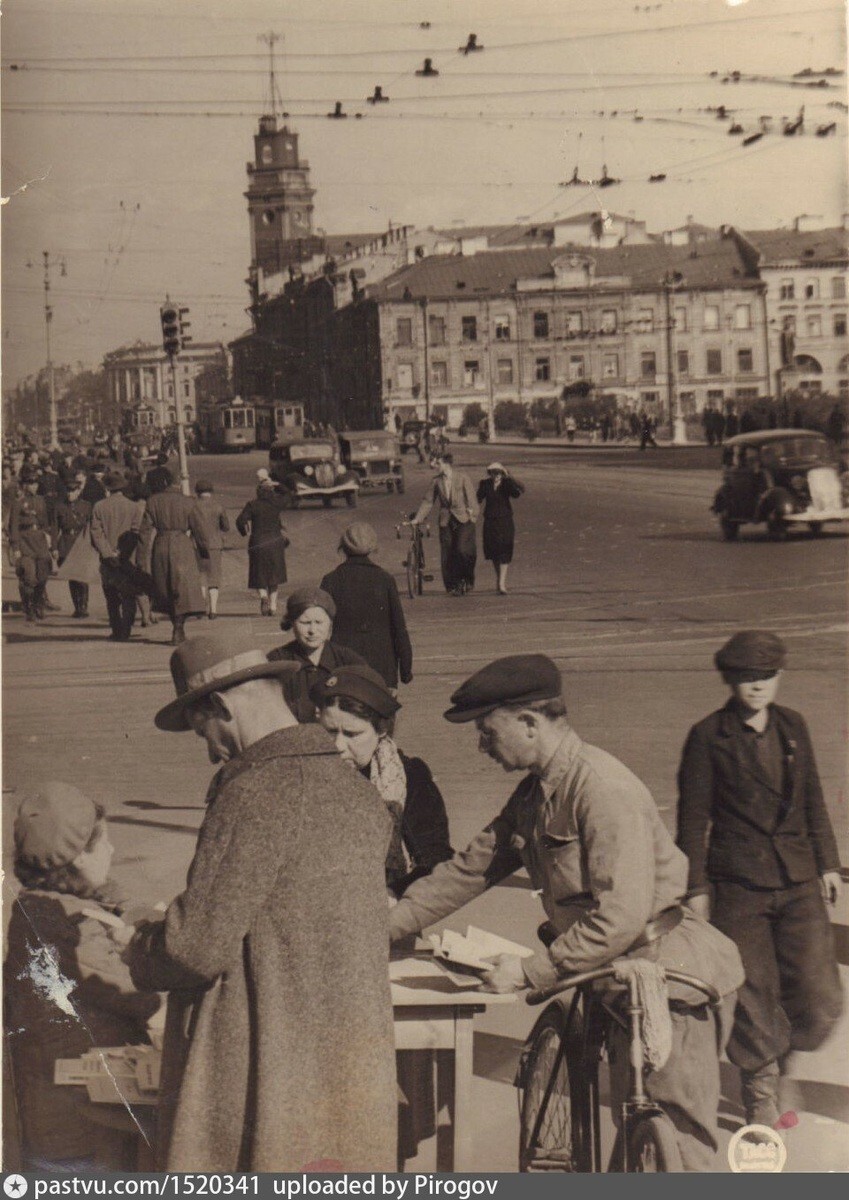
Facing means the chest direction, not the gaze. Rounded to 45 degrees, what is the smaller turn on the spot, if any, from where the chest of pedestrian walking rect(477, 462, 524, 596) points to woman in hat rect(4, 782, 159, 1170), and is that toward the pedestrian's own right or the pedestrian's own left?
0° — they already face them

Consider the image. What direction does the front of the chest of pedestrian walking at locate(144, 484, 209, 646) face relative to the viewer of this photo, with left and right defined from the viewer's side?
facing away from the viewer

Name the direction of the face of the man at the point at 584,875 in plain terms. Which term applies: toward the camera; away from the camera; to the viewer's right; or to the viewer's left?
to the viewer's left

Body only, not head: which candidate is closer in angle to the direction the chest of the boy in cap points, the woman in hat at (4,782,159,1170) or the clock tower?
the woman in hat

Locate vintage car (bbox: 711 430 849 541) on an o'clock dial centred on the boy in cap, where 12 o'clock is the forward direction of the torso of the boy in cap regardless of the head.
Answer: The vintage car is roughly at 6 o'clock from the boy in cap.

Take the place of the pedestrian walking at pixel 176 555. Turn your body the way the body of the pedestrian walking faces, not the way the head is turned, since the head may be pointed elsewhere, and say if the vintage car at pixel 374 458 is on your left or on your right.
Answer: on your right
